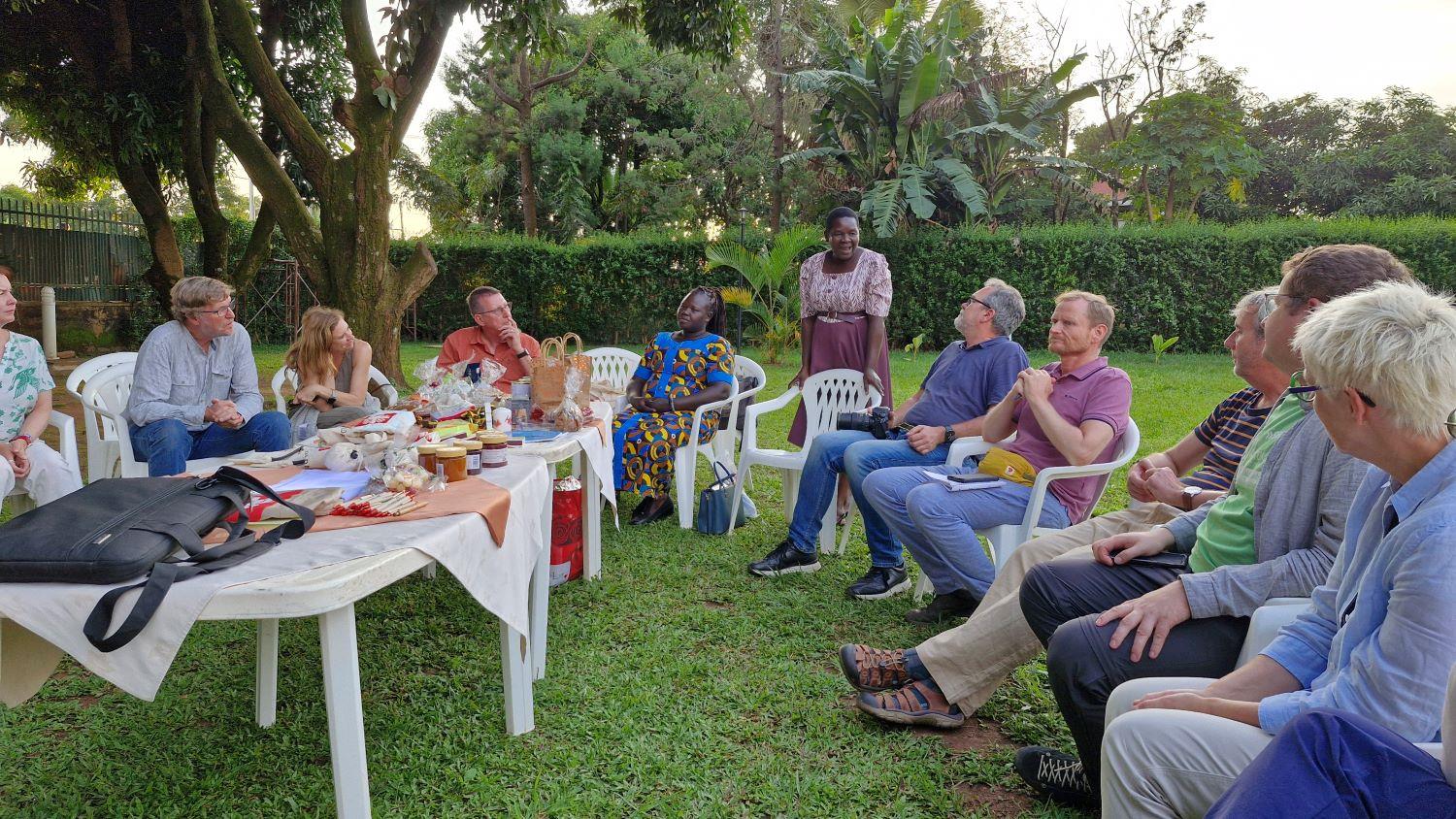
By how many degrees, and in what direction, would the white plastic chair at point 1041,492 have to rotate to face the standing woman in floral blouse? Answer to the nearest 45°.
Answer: approximately 90° to its right

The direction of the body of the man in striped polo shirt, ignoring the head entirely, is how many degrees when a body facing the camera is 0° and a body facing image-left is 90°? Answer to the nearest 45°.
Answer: approximately 90°

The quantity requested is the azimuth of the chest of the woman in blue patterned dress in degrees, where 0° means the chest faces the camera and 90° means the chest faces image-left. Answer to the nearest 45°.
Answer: approximately 45°

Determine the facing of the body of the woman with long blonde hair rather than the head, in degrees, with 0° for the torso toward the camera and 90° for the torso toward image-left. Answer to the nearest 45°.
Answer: approximately 0°

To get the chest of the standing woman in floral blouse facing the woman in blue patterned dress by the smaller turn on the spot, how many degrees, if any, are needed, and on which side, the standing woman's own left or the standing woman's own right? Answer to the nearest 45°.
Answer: approximately 90° to the standing woman's own right

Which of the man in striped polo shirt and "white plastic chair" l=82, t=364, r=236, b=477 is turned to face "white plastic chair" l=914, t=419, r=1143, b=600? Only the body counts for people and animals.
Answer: "white plastic chair" l=82, t=364, r=236, b=477

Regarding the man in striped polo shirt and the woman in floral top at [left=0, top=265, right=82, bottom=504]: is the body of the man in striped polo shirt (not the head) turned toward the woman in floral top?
yes

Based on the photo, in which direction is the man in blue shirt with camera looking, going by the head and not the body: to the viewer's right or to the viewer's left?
to the viewer's left

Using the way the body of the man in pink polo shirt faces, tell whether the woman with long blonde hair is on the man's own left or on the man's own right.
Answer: on the man's own right

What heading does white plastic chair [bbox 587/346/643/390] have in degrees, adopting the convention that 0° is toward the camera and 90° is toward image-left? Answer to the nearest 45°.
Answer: approximately 0°

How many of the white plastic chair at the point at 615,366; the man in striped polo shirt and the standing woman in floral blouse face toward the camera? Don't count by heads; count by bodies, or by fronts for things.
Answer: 2

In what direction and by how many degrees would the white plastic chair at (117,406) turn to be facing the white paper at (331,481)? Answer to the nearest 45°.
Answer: approximately 45° to its right

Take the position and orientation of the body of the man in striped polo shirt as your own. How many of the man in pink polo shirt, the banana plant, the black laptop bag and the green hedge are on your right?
3
